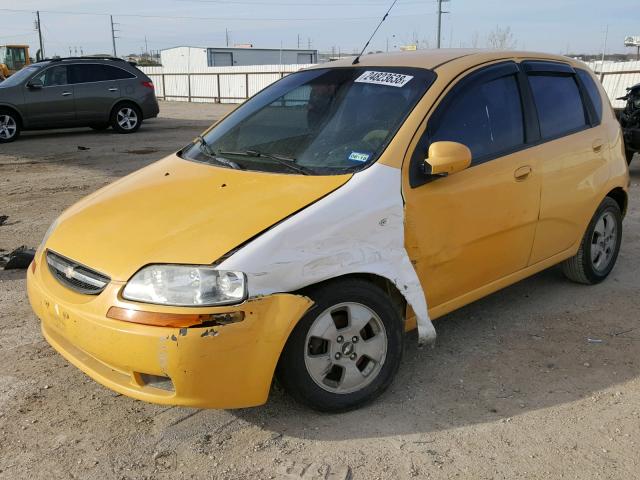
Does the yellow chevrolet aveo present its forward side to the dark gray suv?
no

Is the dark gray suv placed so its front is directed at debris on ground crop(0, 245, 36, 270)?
no

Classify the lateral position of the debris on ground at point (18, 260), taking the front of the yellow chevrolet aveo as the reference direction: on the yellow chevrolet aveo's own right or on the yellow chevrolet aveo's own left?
on the yellow chevrolet aveo's own right

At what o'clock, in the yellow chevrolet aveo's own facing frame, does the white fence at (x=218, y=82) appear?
The white fence is roughly at 4 o'clock from the yellow chevrolet aveo.

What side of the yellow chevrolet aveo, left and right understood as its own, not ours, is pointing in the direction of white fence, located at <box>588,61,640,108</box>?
back

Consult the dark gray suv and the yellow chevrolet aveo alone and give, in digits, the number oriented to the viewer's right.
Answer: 0

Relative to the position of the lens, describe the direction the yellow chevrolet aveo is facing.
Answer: facing the viewer and to the left of the viewer

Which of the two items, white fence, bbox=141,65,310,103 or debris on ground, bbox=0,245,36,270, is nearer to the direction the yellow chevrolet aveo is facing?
the debris on ground

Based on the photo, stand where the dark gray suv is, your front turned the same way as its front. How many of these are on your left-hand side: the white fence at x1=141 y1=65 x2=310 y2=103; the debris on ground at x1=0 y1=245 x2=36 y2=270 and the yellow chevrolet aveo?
2

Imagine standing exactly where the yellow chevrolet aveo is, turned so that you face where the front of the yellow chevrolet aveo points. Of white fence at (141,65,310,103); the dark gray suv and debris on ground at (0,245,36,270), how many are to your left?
0

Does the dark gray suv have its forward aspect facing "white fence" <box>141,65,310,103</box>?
no

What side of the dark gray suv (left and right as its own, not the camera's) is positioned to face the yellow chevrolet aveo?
left

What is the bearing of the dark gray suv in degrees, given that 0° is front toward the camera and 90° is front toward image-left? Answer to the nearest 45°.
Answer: approximately 90°

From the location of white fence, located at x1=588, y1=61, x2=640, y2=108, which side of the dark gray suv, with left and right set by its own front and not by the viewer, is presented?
back
